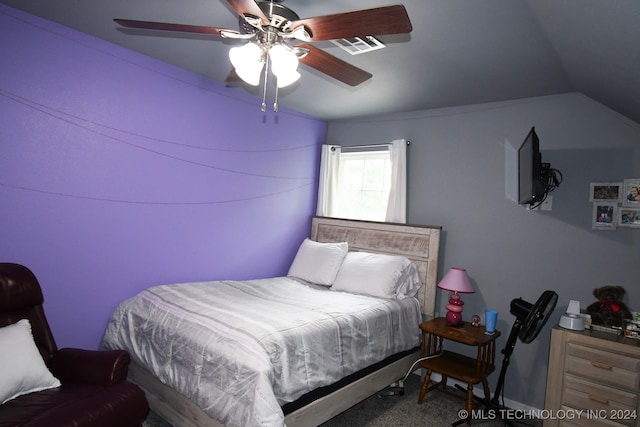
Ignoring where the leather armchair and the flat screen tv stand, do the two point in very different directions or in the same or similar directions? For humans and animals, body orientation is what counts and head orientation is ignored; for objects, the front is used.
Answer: very different directions

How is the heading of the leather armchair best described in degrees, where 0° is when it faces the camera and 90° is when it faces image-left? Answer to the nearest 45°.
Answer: approximately 315°

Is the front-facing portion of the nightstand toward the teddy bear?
no

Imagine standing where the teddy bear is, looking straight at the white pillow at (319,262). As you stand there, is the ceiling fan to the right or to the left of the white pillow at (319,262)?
left

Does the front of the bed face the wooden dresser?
no

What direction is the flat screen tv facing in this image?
to the viewer's left

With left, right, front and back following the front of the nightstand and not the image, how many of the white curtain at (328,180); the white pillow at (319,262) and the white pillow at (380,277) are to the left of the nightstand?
0

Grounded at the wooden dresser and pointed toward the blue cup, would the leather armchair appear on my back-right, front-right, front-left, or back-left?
front-left

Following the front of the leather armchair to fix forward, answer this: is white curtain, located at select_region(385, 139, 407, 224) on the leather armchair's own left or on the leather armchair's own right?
on the leather armchair's own left

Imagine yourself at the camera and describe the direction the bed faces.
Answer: facing the viewer and to the left of the viewer

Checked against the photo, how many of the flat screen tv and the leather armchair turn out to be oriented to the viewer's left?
1

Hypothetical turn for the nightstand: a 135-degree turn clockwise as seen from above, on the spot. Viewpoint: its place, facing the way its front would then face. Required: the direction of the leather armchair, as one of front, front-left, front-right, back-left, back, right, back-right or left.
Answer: back-left
